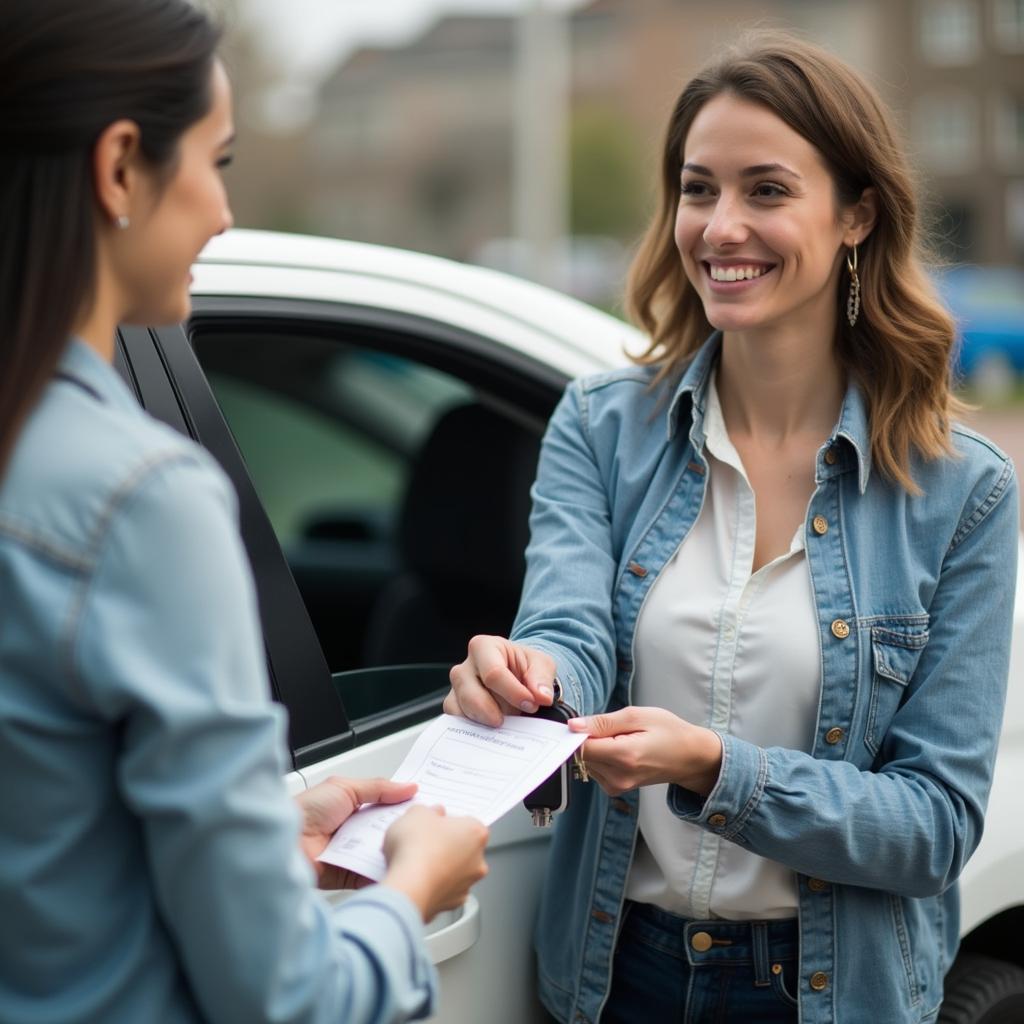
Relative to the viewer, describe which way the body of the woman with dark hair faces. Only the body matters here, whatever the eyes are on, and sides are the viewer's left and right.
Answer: facing away from the viewer and to the right of the viewer

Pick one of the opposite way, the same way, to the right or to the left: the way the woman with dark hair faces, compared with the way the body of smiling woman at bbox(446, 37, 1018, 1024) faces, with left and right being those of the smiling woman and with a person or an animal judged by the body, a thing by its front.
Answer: the opposite way

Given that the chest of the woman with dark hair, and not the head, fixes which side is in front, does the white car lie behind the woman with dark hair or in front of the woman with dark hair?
in front

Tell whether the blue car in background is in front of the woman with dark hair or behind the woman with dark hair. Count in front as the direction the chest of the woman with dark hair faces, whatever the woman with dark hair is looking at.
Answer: in front

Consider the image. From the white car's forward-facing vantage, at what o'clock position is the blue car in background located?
The blue car in background is roughly at 11 o'clock from the white car.

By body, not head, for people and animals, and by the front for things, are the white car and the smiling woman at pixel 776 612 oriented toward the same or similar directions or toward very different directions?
very different directions

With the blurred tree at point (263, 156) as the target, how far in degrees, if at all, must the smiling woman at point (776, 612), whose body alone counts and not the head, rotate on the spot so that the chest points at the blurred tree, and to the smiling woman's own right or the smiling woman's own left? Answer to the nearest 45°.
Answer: approximately 135° to the smiling woman's own right

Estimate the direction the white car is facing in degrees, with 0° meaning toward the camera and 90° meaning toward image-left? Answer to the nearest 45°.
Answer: approximately 225°

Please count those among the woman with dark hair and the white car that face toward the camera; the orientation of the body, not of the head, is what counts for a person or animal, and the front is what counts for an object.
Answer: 0

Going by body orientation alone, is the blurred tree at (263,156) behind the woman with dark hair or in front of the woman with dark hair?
in front

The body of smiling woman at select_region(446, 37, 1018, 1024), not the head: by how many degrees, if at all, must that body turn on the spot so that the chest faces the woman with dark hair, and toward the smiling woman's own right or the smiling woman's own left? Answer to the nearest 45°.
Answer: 0° — they already face them

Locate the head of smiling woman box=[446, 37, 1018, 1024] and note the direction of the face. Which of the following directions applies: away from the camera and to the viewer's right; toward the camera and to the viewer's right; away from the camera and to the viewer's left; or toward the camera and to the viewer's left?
toward the camera and to the viewer's left
